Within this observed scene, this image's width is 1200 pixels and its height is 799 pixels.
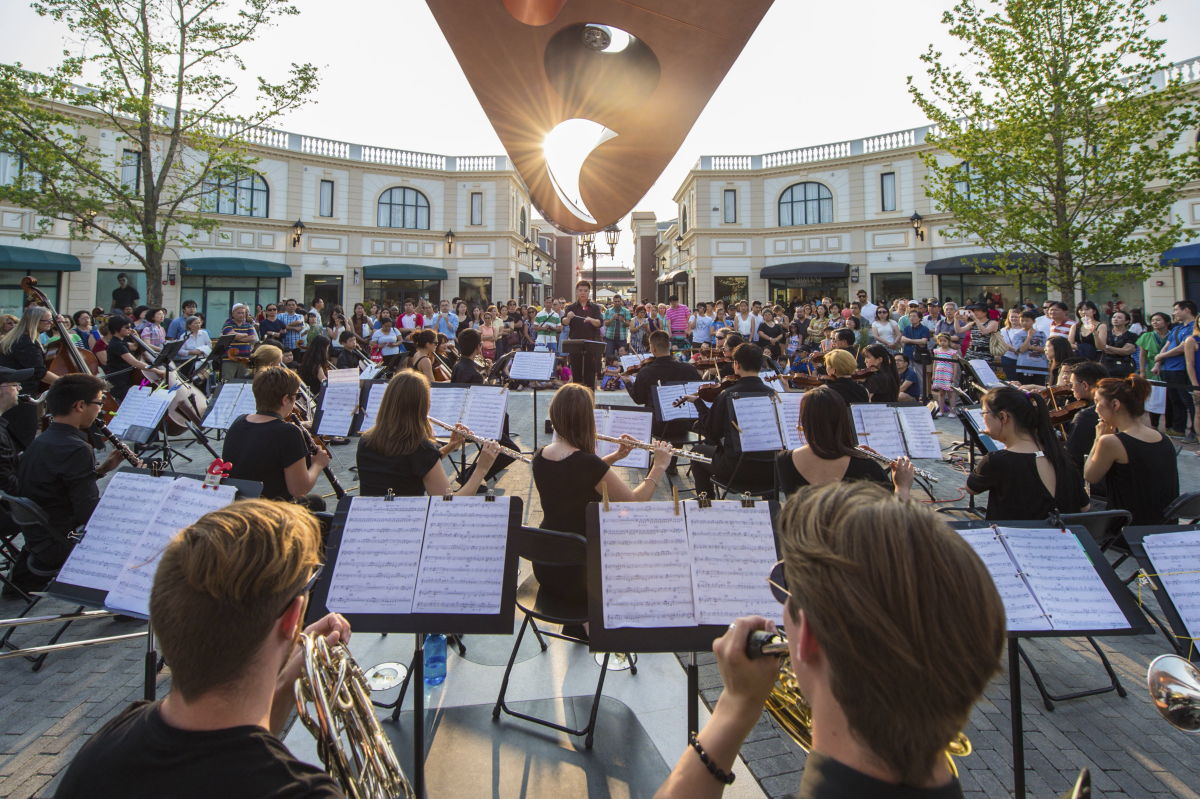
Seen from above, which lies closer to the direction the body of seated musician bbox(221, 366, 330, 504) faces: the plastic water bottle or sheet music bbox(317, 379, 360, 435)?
the sheet music

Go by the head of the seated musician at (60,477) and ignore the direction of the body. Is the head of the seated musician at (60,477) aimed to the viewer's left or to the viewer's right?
to the viewer's right

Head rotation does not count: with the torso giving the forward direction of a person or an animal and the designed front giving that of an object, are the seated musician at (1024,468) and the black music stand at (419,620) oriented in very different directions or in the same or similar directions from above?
very different directions

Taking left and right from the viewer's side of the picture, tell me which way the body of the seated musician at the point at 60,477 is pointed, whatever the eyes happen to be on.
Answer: facing away from the viewer and to the right of the viewer

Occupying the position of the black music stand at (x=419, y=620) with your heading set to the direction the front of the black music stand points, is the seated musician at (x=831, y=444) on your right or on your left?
on your left

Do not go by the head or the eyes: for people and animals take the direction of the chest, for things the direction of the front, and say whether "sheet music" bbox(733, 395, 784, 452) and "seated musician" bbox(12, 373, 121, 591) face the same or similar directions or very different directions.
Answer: very different directions

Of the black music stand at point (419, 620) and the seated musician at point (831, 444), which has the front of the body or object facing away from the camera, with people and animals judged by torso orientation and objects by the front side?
the seated musician

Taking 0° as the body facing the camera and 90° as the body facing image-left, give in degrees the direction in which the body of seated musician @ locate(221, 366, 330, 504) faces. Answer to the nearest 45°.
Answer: approximately 225°

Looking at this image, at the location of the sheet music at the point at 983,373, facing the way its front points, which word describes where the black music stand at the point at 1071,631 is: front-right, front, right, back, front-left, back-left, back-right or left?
front-right

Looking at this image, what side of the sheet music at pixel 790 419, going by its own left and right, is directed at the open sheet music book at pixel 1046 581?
front

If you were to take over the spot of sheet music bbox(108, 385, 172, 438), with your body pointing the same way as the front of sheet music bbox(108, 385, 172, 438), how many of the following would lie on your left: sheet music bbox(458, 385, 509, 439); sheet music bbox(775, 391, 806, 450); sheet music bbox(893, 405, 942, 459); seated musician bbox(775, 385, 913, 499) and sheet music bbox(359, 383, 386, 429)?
5

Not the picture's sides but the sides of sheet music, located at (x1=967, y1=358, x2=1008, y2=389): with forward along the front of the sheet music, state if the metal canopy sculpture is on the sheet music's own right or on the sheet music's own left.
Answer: on the sheet music's own right

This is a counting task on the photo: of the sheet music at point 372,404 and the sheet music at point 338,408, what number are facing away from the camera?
0

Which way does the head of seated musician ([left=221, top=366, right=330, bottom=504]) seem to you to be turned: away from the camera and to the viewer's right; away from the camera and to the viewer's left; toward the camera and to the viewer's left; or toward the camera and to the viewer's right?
away from the camera and to the viewer's right

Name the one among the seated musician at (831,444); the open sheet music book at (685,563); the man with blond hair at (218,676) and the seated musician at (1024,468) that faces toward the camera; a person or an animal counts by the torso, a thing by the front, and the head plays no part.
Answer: the open sheet music book

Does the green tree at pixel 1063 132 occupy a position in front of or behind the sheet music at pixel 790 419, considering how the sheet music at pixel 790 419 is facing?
behind

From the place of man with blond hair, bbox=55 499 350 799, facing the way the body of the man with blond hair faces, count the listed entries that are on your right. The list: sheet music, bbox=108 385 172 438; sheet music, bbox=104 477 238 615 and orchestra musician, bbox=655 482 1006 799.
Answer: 1
